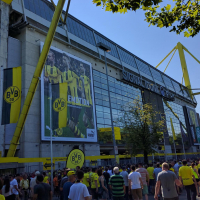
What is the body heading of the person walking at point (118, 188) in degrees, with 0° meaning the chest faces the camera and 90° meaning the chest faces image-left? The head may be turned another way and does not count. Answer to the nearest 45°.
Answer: approximately 180°

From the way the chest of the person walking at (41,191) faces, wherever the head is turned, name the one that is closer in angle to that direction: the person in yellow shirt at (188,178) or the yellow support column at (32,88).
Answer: the yellow support column

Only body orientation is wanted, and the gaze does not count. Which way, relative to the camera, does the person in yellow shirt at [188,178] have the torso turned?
away from the camera

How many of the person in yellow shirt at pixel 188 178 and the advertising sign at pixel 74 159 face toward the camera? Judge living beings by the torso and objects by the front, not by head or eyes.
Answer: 1

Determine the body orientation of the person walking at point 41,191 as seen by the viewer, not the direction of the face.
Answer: away from the camera

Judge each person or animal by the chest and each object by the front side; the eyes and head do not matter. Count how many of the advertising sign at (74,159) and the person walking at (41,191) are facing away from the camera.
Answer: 1

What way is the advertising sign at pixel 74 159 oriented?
toward the camera

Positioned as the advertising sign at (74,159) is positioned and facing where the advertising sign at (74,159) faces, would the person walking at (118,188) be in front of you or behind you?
in front

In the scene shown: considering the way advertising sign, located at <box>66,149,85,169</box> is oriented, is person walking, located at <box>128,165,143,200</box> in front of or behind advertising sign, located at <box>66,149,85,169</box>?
in front

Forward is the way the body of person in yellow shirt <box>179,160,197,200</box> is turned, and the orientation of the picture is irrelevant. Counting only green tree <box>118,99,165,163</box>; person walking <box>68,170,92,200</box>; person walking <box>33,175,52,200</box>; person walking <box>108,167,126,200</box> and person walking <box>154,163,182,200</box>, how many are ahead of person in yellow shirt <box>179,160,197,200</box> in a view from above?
1

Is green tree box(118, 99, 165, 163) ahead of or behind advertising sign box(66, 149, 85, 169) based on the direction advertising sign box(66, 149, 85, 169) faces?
behind

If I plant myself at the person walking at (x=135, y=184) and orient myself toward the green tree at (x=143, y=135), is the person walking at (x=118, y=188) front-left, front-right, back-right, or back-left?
back-left
